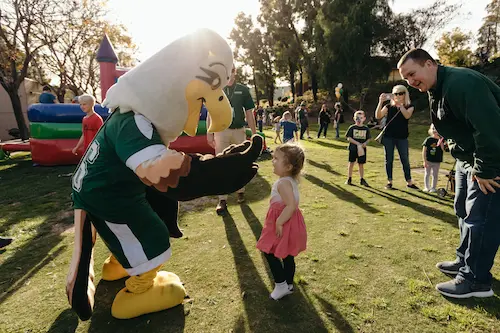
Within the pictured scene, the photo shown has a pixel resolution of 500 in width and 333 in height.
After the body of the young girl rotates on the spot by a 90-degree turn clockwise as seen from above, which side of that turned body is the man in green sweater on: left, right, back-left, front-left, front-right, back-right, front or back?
right

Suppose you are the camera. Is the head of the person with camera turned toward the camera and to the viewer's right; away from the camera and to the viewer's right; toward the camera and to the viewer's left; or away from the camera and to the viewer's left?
toward the camera and to the viewer's left

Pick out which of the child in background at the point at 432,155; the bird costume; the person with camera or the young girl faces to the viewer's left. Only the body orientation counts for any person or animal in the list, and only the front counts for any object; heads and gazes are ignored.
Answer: the young girl

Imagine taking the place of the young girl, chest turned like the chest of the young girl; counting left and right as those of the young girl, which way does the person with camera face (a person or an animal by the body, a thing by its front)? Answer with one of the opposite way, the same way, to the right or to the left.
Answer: to the left

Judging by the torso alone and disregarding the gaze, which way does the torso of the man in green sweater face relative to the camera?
to the viewer's left

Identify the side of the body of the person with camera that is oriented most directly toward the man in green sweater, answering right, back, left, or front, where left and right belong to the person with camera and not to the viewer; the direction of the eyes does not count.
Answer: front

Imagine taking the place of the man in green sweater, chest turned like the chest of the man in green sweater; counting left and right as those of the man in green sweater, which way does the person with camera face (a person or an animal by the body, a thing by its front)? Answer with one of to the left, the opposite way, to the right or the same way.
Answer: to the left

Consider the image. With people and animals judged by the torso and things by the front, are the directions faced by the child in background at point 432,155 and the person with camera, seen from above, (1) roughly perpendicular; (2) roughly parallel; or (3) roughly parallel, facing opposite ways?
roughly parallel

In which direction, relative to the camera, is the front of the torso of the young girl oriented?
to the viewer's left

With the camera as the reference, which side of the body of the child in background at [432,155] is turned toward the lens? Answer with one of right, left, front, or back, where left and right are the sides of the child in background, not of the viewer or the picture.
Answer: front

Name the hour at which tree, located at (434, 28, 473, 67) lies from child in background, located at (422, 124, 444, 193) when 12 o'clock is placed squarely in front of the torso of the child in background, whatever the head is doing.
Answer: The tree is roughly at 6 o'clock from the child in background.

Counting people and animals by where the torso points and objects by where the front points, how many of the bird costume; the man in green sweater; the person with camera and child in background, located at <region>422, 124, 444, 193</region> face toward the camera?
2

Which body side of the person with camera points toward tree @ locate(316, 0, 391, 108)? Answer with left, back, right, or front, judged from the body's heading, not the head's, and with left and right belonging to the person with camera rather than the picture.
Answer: back

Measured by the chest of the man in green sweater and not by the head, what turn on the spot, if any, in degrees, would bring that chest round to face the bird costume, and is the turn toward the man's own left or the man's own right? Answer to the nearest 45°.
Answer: approximately 45° to the man's own left
